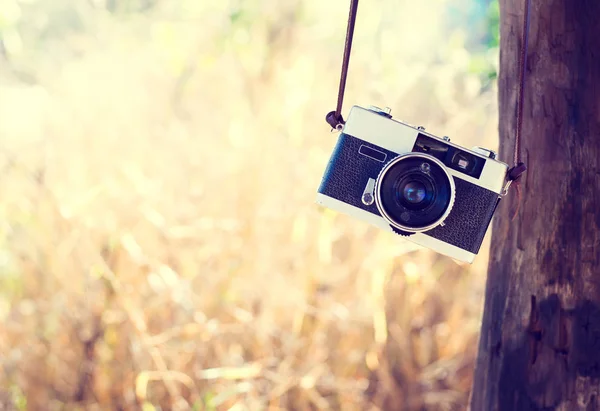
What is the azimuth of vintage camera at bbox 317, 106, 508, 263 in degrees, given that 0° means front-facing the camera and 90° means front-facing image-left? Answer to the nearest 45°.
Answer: approximately 0°
